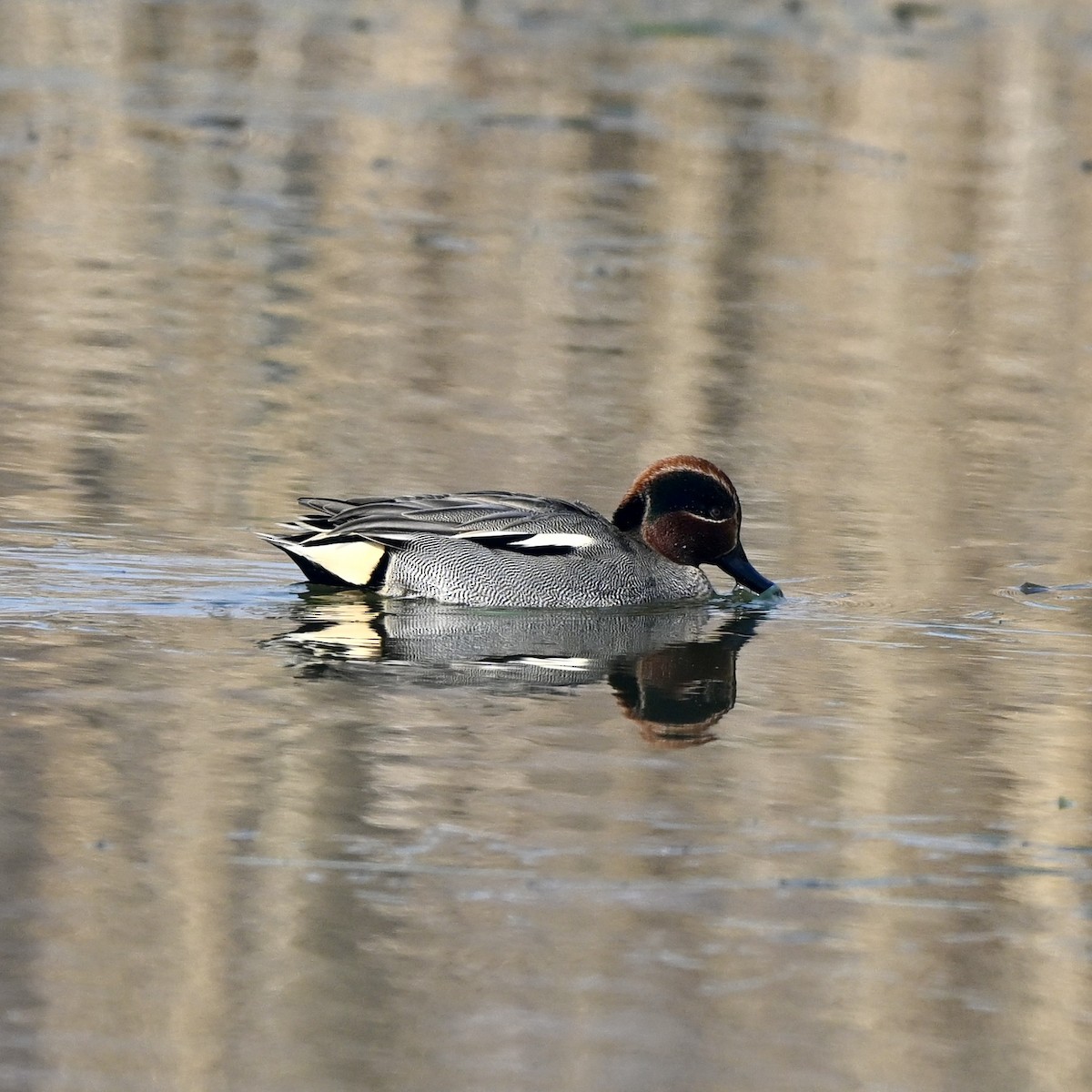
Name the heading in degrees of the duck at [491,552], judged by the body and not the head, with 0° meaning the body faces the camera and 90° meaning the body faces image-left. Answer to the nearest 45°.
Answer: approximately 270°
